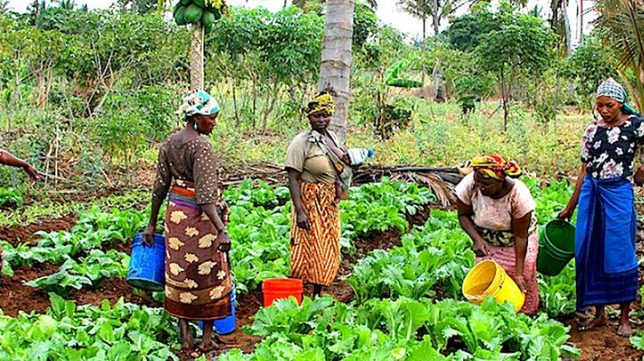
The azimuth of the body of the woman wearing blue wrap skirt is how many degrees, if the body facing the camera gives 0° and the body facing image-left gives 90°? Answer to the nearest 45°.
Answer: approximately 45°

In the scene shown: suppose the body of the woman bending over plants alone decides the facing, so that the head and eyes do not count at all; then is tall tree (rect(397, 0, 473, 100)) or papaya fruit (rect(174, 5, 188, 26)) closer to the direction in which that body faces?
the papaya fruit

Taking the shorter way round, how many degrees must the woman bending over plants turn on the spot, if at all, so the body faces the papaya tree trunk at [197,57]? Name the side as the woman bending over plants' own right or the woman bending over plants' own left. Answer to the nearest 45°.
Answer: approximately 90° to the woman bending over plants' own right

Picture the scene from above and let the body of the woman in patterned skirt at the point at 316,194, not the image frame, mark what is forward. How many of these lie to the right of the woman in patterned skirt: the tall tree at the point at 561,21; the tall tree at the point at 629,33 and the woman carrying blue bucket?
1

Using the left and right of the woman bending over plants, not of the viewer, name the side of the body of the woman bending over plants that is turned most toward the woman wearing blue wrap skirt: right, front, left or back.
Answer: left

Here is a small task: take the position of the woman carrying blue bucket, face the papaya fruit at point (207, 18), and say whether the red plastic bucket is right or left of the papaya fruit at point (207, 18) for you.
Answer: right

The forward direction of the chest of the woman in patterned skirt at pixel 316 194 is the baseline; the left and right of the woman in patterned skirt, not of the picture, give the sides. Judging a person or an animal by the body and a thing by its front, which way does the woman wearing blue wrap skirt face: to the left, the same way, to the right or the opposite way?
to the right

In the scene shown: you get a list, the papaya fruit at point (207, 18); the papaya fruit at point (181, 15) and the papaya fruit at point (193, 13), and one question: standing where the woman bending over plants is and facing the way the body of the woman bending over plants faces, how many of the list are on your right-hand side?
3

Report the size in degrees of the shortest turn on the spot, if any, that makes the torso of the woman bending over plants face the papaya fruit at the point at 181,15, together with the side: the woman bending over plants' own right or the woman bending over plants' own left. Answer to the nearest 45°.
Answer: approximately 90° to the woman bending over plants' own right

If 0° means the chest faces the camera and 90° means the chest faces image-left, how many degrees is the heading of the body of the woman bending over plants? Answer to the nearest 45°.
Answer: approximately 45°

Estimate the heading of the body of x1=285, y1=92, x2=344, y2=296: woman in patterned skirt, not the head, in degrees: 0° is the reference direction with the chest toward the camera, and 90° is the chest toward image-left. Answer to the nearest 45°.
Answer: approximately 315°

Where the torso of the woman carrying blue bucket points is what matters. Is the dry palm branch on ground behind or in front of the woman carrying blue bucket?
in front
